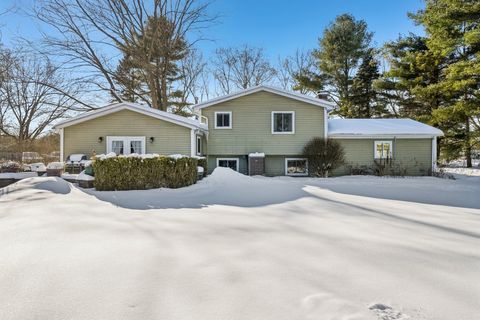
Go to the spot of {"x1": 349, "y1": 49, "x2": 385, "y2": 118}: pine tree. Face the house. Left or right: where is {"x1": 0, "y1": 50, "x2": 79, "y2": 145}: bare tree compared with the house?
right

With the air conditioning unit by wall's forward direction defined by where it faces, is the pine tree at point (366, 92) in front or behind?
behind

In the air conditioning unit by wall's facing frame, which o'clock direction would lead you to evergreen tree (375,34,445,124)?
The evergreen tree is roughly at 8 o'clock from the air conditioning unit by wall.

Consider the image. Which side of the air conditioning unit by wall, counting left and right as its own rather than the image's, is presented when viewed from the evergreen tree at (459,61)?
left

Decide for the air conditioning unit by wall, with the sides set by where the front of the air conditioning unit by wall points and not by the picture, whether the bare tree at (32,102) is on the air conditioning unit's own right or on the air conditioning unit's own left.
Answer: on the air conditioning unit's own right

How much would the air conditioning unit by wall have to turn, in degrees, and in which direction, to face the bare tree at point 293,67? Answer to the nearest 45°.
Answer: approximately 180°

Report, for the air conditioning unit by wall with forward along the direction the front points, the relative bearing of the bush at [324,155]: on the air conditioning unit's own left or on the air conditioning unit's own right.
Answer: on the air conditioning unit's own left

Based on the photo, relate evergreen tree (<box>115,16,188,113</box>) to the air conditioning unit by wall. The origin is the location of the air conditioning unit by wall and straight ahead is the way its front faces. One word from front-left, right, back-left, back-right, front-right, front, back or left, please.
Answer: back-right

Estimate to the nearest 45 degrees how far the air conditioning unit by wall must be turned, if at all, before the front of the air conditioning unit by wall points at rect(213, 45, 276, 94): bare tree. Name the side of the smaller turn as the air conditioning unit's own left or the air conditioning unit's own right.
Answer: approximately 180°

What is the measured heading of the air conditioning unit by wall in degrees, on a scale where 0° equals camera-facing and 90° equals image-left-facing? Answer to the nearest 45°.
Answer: approximately 0°

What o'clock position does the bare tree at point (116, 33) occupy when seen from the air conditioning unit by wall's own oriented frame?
The bare tree is roughly at 4 o'clock from the air conditioning unit by wall.

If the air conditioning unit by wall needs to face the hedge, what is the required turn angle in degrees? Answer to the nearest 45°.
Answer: approximately 45° to its right

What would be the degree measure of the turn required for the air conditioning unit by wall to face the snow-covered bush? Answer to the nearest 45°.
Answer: approximately 90° to its right
